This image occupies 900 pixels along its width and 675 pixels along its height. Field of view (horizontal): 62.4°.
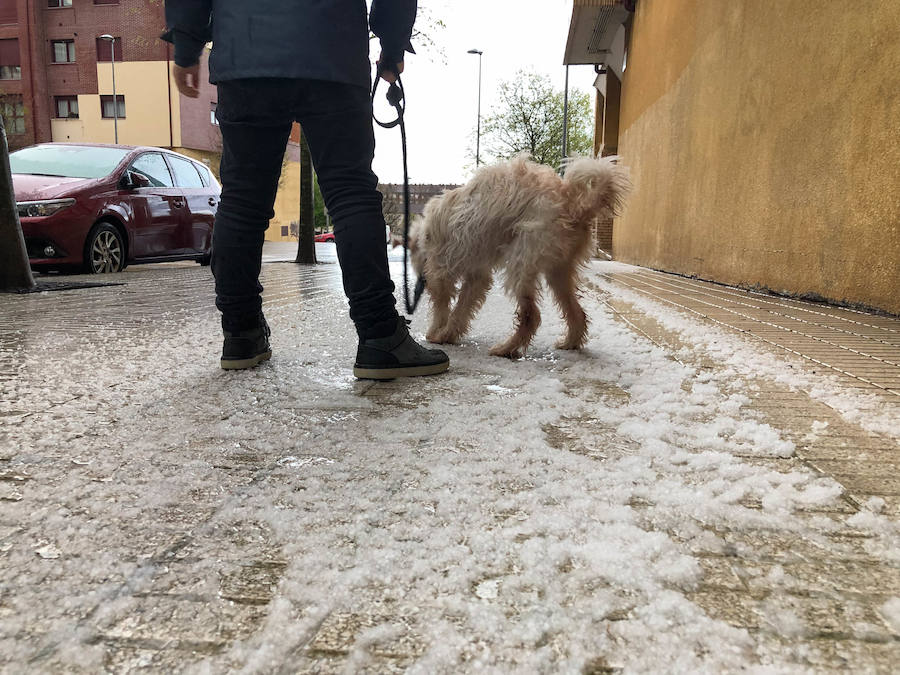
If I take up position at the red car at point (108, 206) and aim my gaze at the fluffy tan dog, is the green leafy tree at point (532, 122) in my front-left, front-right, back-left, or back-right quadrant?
back-left

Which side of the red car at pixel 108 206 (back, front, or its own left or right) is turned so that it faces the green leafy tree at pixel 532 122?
back

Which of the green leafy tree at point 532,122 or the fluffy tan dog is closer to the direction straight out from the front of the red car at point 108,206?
the fluffy tan dog

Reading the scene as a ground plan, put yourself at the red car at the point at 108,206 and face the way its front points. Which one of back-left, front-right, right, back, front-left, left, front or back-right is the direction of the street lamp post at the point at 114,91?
back-right

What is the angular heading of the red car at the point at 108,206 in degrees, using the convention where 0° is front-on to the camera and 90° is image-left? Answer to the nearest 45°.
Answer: approximately 45°

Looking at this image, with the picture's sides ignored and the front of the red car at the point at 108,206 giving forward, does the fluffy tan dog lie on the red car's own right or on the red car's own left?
on the red car's own left

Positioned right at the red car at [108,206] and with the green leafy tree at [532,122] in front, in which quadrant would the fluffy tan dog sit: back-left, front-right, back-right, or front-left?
back-right

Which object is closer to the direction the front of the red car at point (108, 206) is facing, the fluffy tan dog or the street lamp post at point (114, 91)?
the fluffy tan dog
